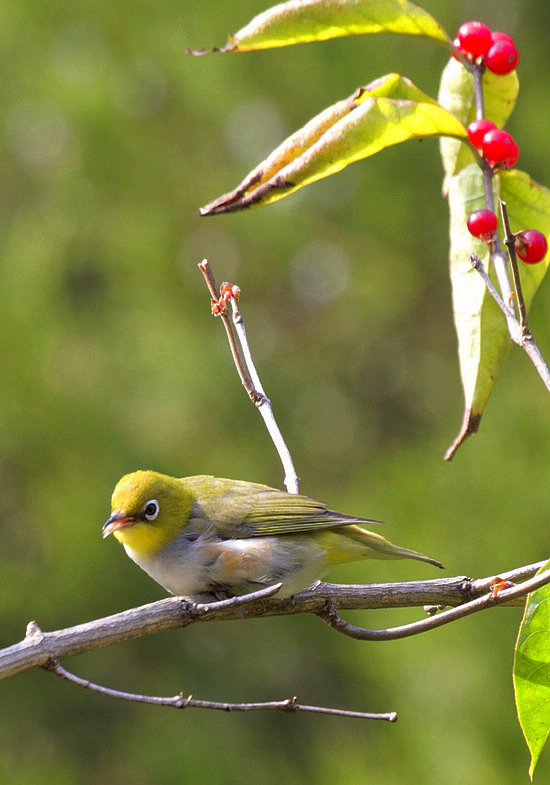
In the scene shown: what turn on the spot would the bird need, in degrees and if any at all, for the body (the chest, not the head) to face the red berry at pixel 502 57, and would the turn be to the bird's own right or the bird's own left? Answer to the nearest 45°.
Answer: approximately 135° to the bird's own left

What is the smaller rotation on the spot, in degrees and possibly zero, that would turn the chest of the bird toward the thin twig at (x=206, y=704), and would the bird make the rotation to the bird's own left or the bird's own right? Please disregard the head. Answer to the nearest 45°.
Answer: approximately 90° to the bird's own left

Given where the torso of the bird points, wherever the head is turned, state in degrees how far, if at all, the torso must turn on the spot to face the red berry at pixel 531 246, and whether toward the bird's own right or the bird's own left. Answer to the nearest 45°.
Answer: approximately 135° to the bird's own left

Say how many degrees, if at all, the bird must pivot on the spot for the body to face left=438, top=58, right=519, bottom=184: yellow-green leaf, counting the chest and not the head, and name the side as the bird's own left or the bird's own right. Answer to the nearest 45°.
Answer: approximately 135° to the bird's own left

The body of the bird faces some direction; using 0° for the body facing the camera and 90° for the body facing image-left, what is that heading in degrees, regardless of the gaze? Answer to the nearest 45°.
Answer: approximately 90°

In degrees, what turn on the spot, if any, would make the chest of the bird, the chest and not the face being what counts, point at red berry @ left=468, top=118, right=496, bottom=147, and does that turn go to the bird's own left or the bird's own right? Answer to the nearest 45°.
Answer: approximately 135° to the bird's own left
